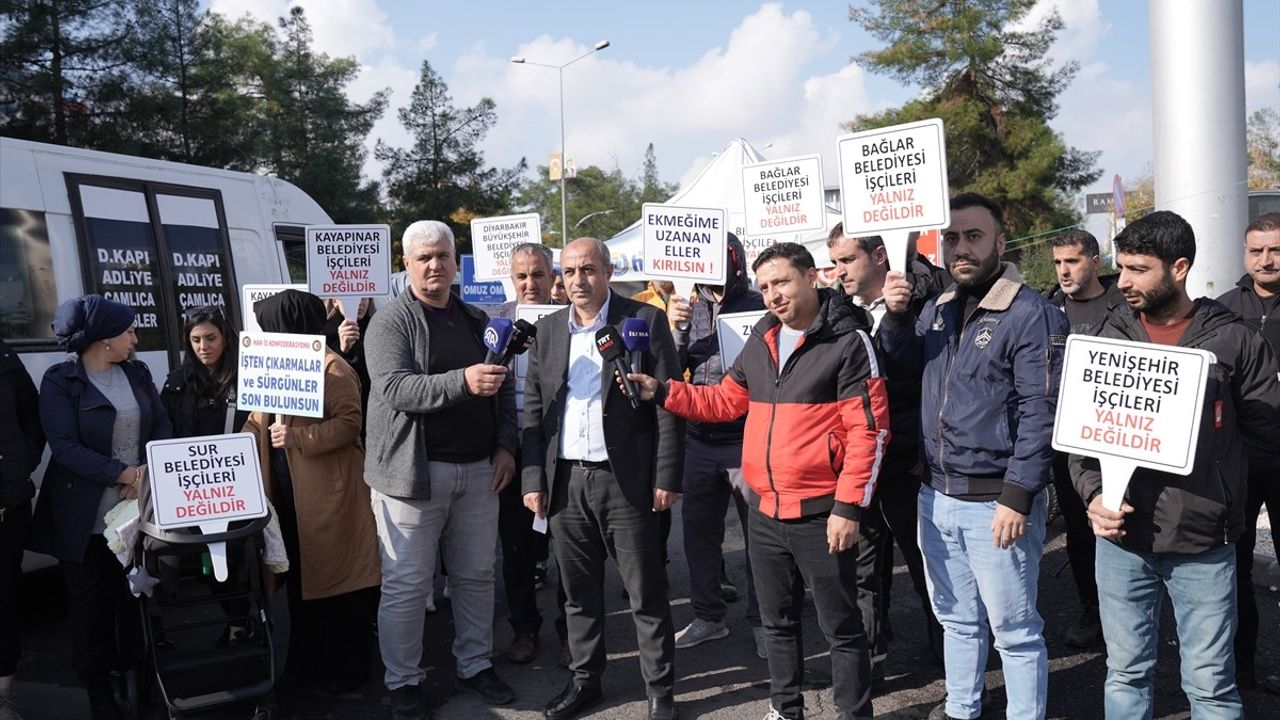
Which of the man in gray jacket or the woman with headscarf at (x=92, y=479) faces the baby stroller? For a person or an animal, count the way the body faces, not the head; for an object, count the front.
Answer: the woman with headscarf

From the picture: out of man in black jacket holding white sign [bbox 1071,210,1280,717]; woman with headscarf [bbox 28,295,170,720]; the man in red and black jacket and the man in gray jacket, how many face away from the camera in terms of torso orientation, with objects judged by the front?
0

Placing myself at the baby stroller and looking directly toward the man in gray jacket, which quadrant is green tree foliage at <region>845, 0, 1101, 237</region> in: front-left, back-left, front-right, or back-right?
front-left

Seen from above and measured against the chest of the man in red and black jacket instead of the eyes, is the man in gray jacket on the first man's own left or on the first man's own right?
on the first man's own right

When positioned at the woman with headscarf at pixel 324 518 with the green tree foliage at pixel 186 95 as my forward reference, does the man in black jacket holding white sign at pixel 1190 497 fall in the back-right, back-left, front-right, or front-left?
back-right

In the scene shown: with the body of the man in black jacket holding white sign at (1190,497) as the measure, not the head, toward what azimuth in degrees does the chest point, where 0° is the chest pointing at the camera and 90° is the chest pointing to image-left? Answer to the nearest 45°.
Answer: approximately 45°

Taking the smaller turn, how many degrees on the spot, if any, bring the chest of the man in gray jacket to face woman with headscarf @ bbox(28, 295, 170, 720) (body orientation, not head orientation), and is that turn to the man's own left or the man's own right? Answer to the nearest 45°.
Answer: approximately 135° to the man's own right

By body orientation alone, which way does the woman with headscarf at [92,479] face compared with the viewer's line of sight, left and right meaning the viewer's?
facing the viewer and to the right of the viewer

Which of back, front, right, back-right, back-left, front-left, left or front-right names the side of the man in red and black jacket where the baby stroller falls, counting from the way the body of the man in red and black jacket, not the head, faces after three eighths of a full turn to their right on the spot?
left

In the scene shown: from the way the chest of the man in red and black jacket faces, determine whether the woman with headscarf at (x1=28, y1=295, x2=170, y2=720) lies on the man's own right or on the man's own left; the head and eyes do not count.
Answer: on the man's own right

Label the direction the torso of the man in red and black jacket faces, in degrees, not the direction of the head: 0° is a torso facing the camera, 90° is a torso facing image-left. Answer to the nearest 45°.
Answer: approximately 45°

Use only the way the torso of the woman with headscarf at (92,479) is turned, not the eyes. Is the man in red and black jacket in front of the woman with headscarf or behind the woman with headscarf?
in front

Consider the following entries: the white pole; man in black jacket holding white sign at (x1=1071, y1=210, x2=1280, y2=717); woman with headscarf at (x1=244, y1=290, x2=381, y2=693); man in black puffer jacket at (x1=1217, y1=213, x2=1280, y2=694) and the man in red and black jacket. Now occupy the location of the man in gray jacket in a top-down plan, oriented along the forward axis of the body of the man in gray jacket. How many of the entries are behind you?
1

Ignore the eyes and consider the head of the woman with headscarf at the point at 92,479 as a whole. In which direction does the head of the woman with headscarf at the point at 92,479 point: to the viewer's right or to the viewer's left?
to the viewer's right

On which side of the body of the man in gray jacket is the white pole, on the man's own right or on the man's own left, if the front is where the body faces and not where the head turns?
on the man's own left

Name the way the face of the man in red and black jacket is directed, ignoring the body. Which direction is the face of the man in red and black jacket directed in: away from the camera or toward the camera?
toward the camera

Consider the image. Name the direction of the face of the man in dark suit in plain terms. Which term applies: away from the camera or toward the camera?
toward the camera
